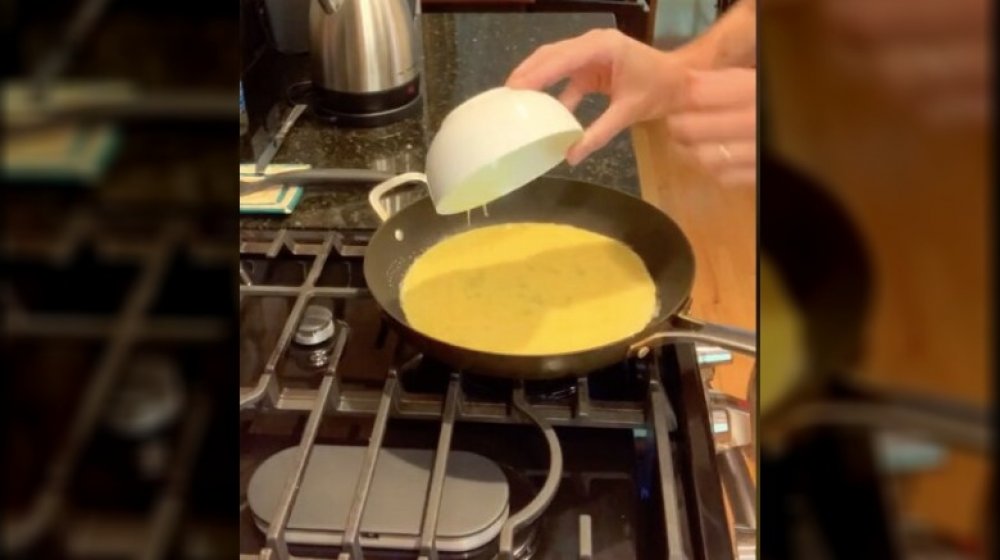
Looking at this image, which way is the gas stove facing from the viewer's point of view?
to the viewer's right
